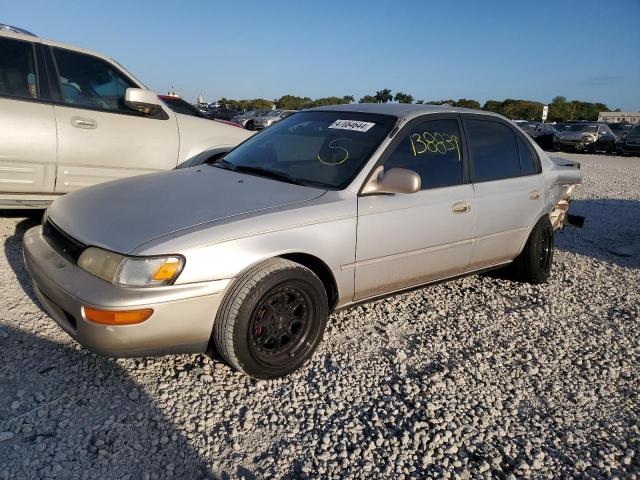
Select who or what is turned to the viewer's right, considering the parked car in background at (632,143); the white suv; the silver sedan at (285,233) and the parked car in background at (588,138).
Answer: the white suv

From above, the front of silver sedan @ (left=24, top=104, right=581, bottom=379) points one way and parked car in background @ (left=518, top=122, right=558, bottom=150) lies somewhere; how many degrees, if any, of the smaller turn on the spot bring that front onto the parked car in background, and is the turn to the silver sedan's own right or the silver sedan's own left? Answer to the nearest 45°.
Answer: approximately 180°

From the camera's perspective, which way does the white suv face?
to the viewer's right

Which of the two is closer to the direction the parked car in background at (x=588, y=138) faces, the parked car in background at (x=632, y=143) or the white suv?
the white suv

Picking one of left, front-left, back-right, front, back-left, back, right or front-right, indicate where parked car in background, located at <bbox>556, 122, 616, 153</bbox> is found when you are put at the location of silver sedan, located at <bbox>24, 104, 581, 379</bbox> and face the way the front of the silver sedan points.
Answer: back

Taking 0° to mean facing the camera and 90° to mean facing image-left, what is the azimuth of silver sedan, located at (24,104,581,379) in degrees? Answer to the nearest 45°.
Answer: approximately 45°

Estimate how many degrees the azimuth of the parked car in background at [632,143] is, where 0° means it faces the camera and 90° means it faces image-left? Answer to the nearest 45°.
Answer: approximately 45°

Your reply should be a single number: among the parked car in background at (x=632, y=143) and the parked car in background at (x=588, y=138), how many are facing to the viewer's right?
0

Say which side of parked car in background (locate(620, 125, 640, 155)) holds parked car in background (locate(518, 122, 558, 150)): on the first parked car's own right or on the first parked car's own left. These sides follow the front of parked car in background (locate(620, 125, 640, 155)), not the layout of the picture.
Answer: on the first parked car's own right

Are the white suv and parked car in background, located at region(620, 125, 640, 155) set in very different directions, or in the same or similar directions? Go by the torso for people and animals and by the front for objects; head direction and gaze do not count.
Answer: very different directions

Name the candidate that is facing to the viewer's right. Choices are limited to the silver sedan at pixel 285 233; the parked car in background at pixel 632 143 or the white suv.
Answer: the white suv

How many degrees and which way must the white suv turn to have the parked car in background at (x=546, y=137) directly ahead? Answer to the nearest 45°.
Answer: approximately 45° to its left

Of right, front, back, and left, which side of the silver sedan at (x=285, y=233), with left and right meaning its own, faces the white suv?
right

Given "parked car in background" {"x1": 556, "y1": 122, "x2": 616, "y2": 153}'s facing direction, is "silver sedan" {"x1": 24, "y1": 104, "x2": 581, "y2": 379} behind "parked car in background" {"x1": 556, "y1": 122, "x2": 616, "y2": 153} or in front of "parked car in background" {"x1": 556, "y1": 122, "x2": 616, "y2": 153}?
in front
